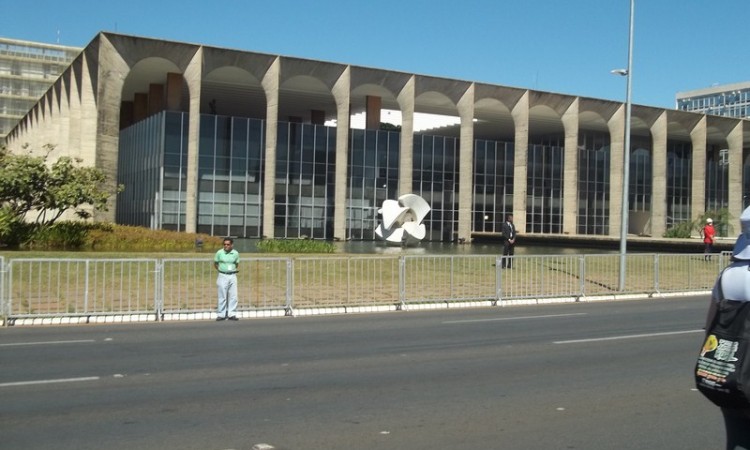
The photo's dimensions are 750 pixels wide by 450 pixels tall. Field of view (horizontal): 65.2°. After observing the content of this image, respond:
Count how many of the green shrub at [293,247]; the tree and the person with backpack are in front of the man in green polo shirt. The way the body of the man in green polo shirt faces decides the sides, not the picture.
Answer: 1

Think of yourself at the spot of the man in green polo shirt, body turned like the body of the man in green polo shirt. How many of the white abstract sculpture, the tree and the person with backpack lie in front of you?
1

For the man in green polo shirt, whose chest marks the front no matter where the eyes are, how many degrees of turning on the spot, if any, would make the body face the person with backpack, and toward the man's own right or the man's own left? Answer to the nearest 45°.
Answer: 0° — they already face them

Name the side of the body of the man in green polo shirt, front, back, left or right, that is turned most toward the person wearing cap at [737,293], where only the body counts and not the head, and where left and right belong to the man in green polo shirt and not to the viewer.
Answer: front

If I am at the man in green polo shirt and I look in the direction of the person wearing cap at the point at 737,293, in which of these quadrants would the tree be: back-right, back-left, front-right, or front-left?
back-right

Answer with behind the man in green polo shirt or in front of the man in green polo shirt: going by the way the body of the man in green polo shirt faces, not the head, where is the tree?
behind

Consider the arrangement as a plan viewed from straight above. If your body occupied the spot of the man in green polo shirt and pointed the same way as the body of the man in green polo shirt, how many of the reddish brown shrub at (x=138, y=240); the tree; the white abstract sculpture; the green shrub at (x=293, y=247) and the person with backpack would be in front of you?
1

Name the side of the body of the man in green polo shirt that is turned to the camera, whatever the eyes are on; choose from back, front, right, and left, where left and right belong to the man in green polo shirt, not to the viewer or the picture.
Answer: front

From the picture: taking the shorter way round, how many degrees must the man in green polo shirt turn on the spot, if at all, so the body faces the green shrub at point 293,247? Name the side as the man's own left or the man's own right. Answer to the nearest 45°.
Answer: approximately 180°

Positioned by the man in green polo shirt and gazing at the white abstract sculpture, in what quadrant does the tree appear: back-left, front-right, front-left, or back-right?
front-left

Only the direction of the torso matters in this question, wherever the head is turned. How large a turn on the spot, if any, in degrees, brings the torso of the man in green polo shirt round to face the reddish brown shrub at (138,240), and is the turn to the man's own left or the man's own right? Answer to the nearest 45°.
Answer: approximately 180°

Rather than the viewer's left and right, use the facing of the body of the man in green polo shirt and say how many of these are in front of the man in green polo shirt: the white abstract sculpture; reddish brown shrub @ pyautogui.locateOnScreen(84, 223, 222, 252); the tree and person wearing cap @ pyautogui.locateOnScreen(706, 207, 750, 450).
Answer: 1

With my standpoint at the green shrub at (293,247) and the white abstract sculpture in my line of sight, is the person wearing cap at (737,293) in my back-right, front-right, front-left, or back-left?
back-right

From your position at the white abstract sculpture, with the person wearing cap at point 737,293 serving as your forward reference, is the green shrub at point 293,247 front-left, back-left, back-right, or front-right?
front-right

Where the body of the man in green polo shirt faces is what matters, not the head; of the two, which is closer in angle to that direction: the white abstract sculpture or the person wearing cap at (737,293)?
the person wearing cap
